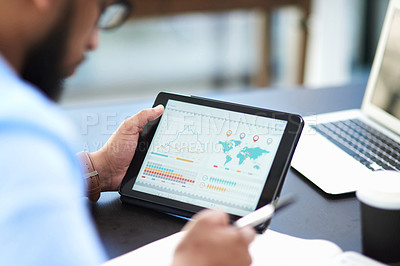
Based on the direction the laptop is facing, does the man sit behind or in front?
in front

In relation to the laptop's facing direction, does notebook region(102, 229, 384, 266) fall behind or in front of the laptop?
in front

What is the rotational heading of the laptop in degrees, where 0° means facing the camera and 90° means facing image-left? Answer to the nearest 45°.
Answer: approximately 45°

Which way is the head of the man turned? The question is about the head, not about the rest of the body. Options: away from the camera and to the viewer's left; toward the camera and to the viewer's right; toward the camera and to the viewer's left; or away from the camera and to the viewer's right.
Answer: away from the camera and to the viewer's right
